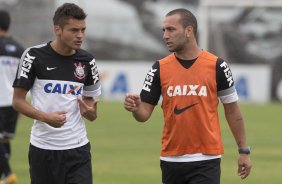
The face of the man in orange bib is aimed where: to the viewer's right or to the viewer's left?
to the viewer's left

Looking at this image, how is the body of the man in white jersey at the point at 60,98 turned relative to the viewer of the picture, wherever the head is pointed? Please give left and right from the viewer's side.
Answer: facing the viewer and to the right of the viewer

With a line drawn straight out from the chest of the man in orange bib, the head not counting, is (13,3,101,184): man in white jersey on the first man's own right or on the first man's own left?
on the first man's own right

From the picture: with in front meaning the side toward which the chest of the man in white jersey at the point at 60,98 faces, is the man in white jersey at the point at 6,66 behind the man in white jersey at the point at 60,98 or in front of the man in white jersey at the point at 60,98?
behind

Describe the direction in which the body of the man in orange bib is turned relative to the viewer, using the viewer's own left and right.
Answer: facing the viewer

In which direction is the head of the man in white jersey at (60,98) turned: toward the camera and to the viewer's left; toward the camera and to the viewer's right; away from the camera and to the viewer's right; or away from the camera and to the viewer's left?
toward the camera and to the viewer's right
